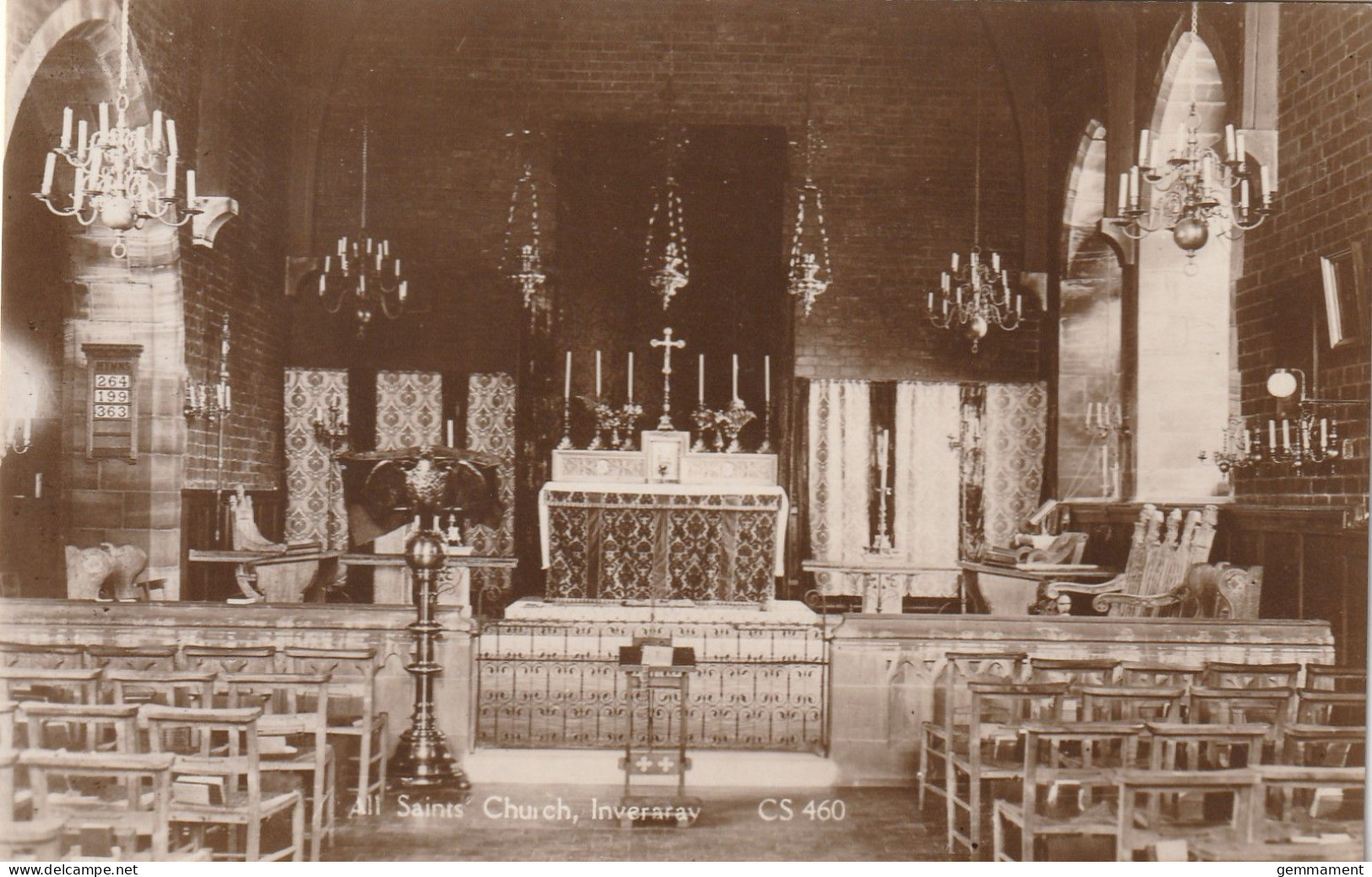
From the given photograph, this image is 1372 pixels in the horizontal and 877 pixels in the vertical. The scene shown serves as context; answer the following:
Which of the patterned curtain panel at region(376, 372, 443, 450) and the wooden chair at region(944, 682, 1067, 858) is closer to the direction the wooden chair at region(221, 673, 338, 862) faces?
the patterned curtain panel

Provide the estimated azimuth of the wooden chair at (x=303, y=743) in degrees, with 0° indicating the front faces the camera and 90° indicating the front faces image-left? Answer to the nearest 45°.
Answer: approximately 180°

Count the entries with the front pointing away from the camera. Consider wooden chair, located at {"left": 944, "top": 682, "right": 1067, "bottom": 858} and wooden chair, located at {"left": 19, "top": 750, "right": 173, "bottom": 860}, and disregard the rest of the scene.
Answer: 2

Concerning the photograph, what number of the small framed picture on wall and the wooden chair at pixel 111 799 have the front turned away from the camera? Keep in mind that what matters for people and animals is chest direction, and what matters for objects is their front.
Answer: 1

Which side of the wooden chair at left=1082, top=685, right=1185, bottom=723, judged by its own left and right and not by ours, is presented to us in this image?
back

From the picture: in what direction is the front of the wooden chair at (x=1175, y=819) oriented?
away from the camera

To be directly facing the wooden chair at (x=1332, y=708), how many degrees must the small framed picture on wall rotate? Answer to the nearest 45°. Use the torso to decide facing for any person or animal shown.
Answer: approximately 45° to its left

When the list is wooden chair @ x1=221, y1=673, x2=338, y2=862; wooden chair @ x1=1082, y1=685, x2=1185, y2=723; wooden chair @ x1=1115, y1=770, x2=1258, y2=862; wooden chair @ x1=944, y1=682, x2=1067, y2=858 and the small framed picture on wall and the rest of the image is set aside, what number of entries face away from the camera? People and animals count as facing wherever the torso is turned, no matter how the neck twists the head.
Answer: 4

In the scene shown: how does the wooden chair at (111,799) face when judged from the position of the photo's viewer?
facing away from the viewer

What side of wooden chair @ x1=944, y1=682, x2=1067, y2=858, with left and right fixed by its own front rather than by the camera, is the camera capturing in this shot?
back

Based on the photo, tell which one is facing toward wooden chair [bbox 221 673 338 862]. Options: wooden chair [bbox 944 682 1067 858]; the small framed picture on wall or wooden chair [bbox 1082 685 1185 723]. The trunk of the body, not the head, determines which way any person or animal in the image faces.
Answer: the small framed picture on wall

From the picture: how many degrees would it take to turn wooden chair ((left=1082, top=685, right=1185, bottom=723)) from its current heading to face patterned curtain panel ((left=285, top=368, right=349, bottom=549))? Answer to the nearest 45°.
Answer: approximately 45° to its left

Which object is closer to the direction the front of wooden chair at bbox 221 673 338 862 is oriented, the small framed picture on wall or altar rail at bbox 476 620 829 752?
the altar rail

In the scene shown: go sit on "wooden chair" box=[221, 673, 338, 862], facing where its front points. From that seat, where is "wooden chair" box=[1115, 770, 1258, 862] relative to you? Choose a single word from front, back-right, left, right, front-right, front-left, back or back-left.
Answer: back-right

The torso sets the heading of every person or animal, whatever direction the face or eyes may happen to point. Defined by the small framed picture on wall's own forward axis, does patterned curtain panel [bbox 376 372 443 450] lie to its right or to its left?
on its right
